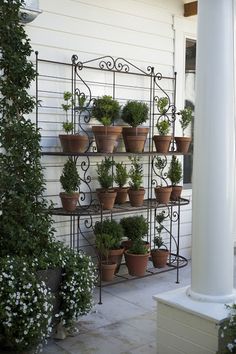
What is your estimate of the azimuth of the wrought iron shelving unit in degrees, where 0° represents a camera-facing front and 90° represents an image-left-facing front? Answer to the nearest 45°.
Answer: approximately 315°

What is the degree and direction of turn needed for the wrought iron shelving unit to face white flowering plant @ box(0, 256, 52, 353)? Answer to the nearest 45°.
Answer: approximately 45° to its right

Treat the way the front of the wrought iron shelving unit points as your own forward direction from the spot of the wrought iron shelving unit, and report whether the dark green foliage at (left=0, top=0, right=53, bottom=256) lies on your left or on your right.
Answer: on your right

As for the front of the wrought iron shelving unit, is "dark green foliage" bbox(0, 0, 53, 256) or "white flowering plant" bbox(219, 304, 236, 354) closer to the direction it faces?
the white flowering plant
